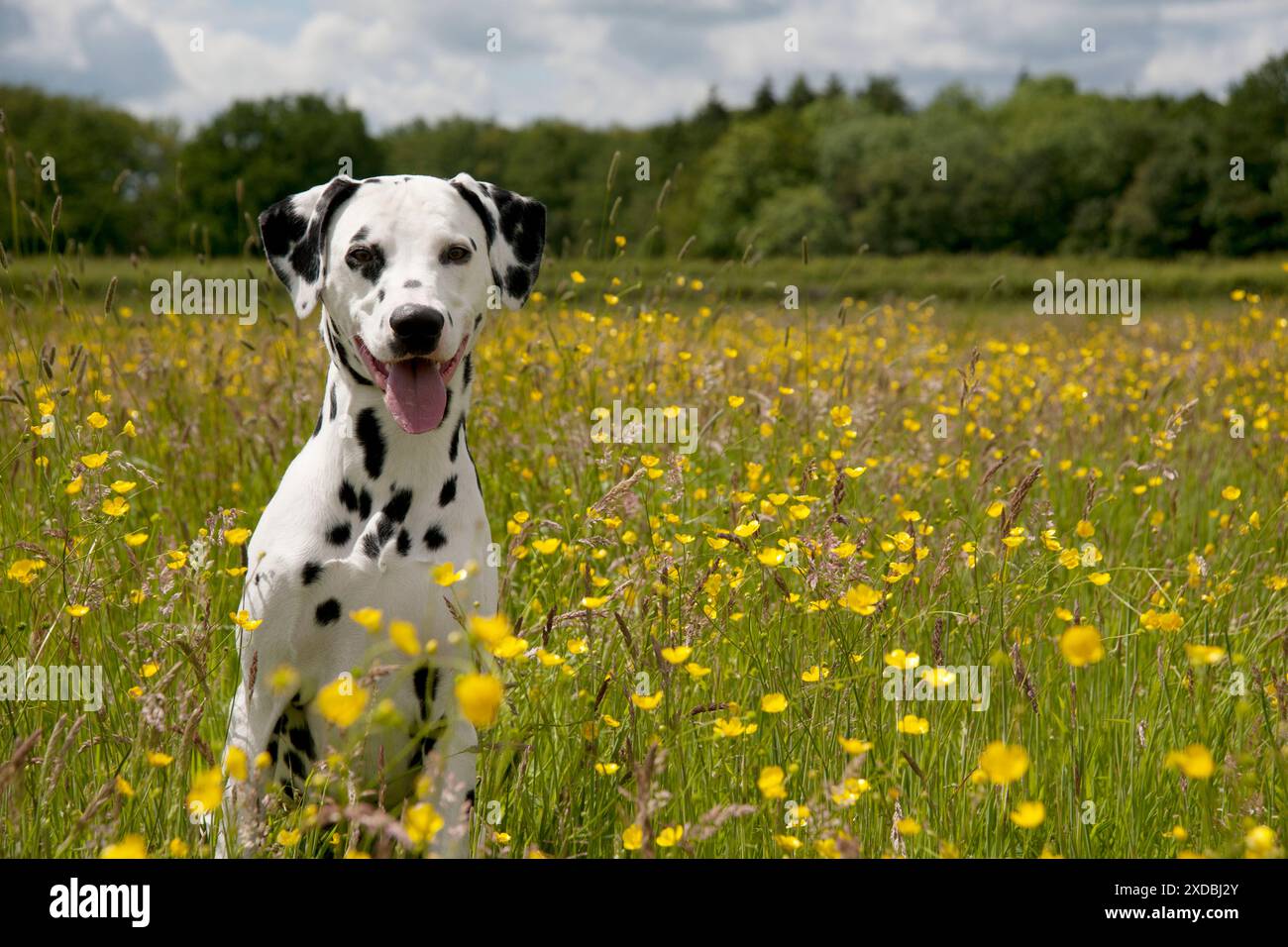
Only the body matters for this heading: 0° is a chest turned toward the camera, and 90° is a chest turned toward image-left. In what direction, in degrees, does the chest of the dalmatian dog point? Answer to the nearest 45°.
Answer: approximately 0°

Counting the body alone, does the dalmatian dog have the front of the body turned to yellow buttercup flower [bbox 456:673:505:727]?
yes

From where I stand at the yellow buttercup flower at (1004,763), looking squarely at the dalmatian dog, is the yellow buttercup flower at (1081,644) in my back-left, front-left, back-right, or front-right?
back-right
